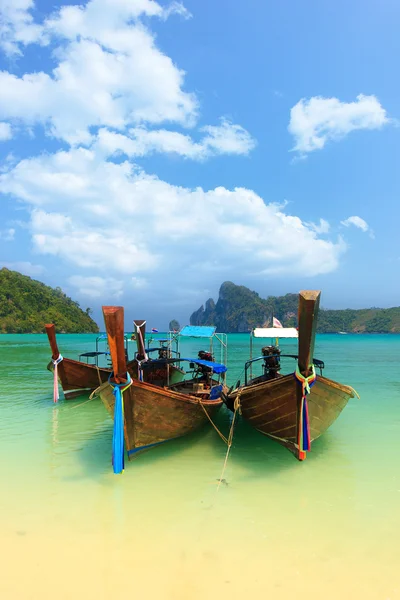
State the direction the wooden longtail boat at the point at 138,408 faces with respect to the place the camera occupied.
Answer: facing the viewer and to the left of the viewer

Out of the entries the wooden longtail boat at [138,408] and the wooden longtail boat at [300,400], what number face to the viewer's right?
0

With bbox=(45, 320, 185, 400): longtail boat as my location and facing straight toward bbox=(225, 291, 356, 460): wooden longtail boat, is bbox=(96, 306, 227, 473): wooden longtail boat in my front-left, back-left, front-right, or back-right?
front-right

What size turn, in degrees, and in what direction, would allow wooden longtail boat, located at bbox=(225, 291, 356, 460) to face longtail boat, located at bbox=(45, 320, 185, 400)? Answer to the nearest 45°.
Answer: approximately 135° to its right

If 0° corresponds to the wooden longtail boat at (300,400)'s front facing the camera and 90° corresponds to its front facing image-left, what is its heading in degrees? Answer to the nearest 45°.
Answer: approximately 0°

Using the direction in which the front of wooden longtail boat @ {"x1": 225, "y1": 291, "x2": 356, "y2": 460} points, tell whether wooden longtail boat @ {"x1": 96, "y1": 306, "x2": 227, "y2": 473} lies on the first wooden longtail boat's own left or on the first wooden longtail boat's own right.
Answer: on the first wooden longtail boat's own right

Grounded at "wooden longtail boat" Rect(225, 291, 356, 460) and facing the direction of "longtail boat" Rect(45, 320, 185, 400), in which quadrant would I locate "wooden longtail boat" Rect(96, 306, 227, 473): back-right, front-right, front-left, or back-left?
front-left

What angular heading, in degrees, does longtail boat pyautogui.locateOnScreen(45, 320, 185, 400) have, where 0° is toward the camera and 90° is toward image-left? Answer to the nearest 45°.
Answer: approximately 45°

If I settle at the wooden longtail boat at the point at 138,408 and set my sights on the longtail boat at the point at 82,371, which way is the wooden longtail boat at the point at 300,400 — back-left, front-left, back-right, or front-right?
back-right

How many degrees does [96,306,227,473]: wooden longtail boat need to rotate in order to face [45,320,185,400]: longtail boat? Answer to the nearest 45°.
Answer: approximately 135° to its right

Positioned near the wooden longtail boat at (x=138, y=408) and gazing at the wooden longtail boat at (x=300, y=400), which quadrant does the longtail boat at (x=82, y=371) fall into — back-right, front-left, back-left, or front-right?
back-left
